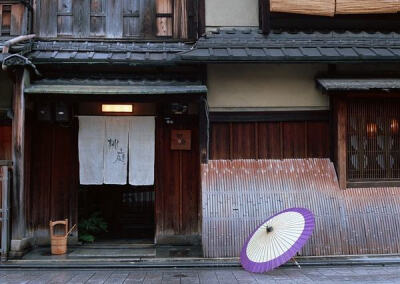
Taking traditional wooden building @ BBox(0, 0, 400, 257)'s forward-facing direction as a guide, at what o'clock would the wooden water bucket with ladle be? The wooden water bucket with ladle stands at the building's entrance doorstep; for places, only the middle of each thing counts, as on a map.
The wooden water bucket with ladle is roughly at 3 o'clock from the traditional wooden building.

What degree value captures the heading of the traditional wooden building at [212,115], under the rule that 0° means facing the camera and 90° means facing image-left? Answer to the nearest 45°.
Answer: approximately 0°
